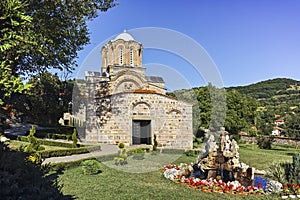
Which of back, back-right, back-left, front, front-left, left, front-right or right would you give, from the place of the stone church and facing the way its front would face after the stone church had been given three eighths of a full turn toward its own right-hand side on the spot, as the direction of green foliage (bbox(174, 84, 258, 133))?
right

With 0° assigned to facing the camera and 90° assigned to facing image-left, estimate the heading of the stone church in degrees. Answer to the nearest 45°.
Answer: approximately 0°

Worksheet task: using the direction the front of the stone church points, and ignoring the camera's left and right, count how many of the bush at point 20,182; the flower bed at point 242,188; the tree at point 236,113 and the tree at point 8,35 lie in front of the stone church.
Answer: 3

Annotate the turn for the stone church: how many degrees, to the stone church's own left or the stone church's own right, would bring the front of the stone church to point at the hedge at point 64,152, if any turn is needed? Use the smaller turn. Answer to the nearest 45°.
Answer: approximately 45° to the stone church's own right

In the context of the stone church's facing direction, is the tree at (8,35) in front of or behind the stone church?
in front

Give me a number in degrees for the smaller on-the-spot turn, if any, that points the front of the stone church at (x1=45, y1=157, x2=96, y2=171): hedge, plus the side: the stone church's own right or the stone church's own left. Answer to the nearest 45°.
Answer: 0° — it already faces it

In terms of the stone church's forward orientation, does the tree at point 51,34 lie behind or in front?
in front

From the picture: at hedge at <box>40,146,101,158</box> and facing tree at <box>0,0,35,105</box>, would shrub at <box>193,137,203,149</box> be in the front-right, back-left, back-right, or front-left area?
back-left
